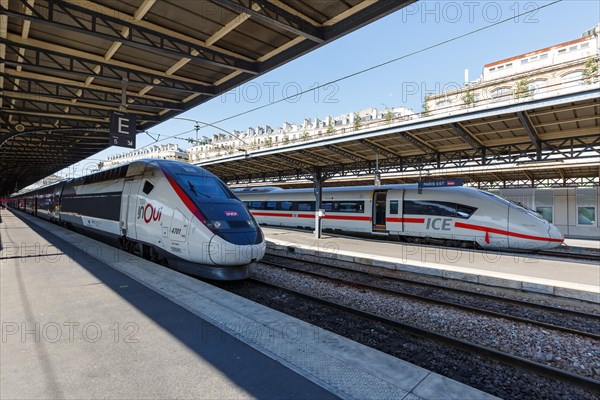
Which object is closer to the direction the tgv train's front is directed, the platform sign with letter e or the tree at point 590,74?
the tree

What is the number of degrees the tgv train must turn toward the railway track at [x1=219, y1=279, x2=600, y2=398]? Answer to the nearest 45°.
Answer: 0° — it already faces it

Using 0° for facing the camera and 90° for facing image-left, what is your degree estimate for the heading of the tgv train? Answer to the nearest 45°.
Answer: approximately 315°

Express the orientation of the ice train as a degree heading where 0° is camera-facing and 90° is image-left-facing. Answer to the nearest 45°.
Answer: approximately 315°

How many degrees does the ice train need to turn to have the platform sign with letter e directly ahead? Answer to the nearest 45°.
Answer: approximately 90° to its right

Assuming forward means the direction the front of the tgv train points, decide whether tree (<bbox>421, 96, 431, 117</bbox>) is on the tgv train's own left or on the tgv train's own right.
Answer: on the tgv train's own left

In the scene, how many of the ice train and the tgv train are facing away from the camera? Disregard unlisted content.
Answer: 0

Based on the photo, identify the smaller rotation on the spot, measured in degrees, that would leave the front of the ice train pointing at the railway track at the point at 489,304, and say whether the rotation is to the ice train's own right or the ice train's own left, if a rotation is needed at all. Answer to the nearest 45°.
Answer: approximately 45° to the ice train's own right
